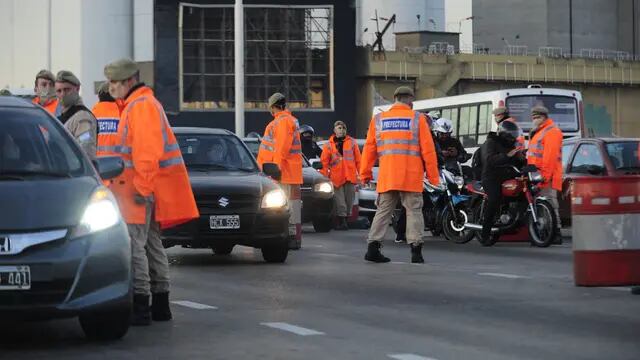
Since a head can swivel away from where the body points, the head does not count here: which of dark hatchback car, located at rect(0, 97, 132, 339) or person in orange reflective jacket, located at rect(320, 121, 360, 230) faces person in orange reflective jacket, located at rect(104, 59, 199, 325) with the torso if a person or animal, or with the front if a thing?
person in orange reflective jacket, located at rect(320, 121, 360, 230)

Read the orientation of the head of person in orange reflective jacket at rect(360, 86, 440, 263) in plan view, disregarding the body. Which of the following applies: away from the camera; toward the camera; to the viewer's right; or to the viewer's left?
away from the camera

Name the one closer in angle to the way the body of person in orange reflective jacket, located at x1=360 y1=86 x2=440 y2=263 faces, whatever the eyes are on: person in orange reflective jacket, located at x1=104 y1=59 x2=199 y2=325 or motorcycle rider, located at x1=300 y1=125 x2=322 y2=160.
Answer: the motorcycle rider

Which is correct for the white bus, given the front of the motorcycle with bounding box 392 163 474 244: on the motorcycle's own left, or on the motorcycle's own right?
on the motorcycle's own left

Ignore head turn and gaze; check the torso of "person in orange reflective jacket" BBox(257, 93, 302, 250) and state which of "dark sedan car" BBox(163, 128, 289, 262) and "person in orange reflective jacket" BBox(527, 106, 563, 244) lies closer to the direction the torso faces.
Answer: the dark sedan car

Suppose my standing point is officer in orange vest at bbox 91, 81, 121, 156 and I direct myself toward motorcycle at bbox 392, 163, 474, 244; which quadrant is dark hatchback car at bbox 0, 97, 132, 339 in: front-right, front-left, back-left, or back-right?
back-right

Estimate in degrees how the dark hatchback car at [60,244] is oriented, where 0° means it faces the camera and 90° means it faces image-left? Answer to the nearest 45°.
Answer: approximately 0°

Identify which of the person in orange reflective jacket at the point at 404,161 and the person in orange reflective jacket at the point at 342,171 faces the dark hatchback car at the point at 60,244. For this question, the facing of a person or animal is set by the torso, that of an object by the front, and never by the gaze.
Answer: the person in orange reflective jacket at the point at 342,171

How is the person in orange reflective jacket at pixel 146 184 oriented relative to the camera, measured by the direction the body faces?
to the viewer's left
